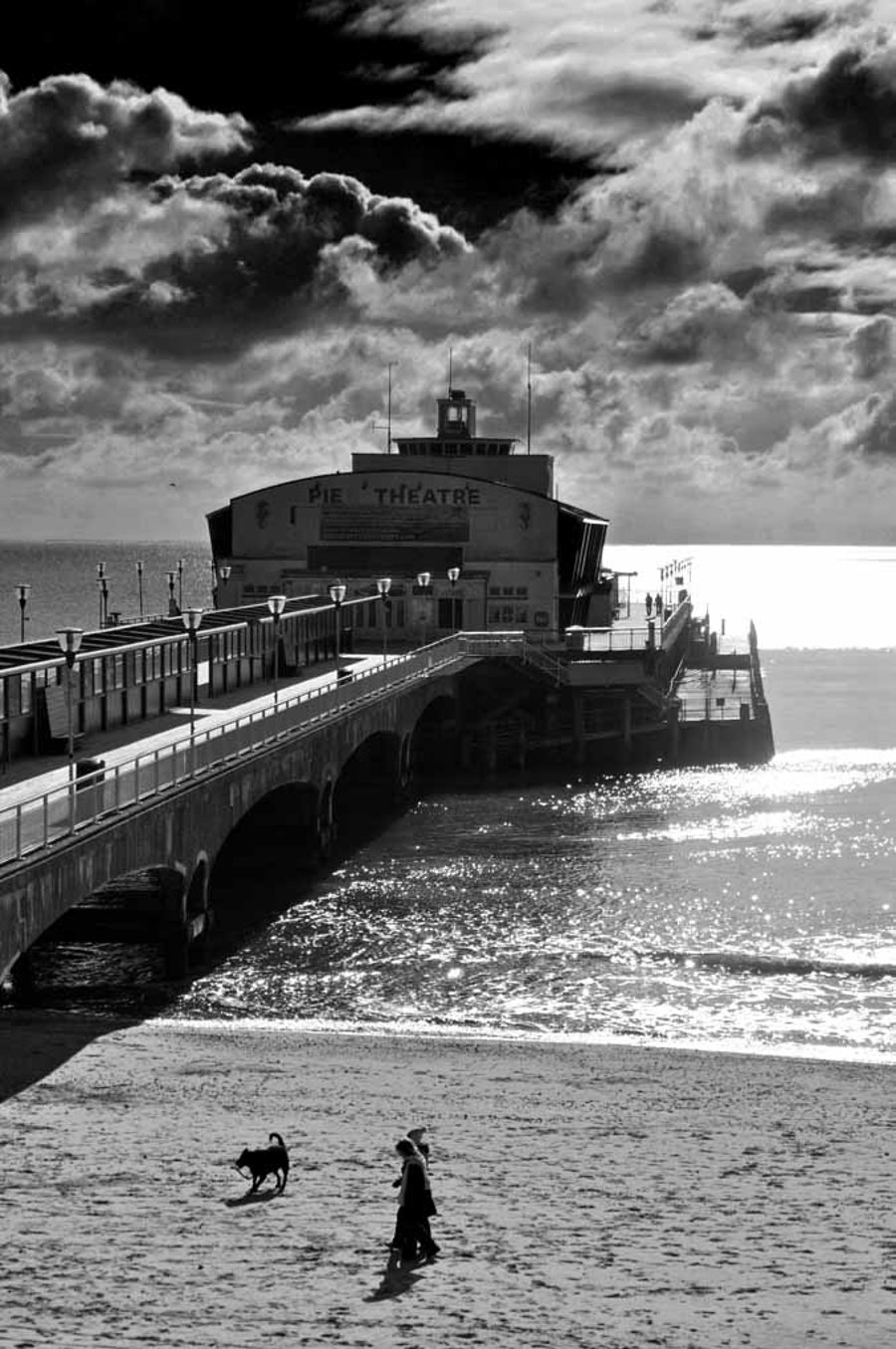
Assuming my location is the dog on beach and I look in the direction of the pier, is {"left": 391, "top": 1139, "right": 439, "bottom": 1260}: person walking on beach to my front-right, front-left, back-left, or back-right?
back-right

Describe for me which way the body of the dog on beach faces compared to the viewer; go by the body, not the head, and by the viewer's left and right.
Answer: facing to the left of the viewer

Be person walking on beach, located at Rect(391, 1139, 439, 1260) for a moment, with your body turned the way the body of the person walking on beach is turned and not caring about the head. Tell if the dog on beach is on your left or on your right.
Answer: on your right

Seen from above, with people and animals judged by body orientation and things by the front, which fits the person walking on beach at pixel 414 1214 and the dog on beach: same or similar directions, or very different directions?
same or similar directions

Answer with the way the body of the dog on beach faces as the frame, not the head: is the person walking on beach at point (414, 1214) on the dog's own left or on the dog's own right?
on the dog's own left

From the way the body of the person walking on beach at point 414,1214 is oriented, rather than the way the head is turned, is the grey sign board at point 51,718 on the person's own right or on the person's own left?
on the person's own right

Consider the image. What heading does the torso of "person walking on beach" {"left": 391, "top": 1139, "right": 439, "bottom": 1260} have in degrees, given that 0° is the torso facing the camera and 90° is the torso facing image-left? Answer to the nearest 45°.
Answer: approximately 90°
